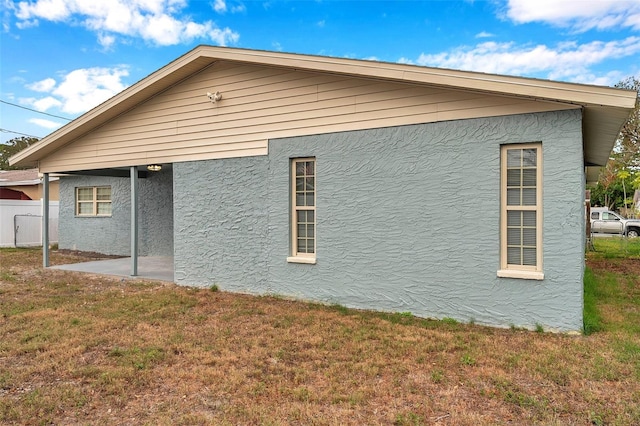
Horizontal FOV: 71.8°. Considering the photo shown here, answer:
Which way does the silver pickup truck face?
to the viewer's right

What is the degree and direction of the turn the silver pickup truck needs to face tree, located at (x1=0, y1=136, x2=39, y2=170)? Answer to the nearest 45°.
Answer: approximately 180°
